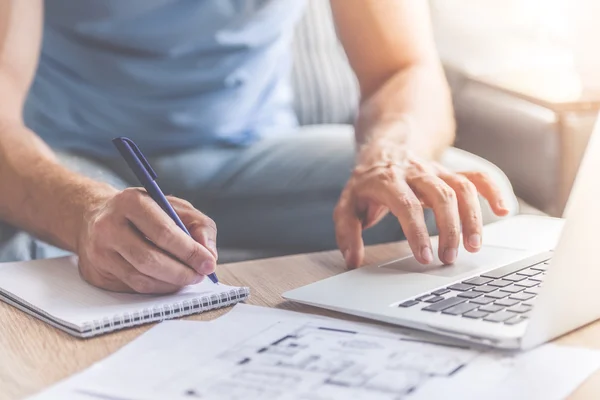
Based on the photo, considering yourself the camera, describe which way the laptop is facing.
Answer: facing away from the viewer and to the left of the viewer

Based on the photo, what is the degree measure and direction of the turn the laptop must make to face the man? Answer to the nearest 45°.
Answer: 0° — it already faces them
